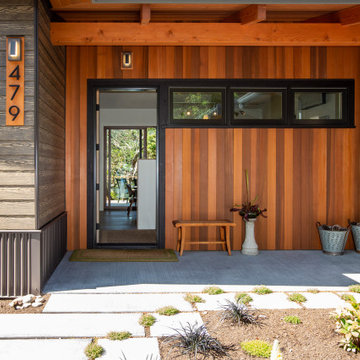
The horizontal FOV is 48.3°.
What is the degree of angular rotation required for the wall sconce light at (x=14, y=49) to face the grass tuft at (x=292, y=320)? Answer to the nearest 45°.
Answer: approximately 45° to its left

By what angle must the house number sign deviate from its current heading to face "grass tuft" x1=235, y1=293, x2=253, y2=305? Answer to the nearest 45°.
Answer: approximately 45° to its left

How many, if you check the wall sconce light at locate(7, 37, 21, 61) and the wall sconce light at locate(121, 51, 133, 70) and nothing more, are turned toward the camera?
2

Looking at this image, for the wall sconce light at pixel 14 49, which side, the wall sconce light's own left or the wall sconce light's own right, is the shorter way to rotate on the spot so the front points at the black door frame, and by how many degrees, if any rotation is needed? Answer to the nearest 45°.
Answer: approximately 135° to the wall sconce light's own left

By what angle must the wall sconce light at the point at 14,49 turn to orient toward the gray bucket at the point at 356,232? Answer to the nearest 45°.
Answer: approximately 90° to its left
